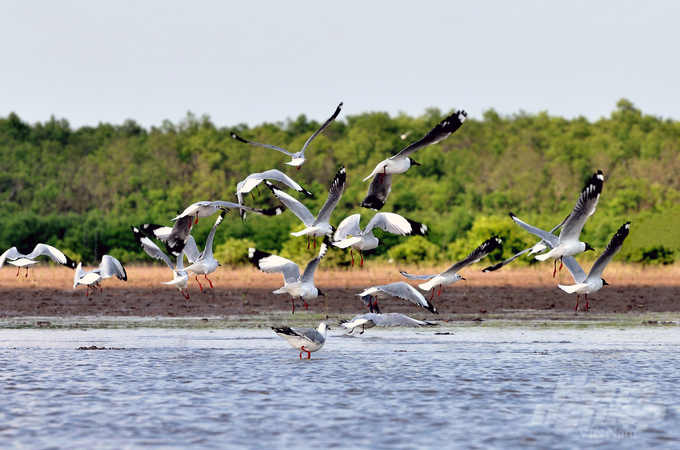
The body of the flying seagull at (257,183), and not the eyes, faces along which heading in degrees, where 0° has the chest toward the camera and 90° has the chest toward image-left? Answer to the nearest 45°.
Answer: approximately 225°

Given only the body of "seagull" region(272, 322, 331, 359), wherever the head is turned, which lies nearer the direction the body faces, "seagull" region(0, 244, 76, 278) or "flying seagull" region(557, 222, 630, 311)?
the flying seagull

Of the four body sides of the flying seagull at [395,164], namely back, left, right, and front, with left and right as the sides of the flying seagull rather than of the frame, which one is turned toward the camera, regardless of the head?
right

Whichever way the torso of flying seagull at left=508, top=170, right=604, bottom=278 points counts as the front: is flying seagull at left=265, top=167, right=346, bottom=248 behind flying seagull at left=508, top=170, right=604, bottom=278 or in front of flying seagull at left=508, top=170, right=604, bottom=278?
behind

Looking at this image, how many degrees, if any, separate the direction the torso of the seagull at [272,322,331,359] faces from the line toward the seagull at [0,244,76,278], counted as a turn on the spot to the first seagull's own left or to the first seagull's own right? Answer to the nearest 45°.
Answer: approximately 135° to the first seagull's own left

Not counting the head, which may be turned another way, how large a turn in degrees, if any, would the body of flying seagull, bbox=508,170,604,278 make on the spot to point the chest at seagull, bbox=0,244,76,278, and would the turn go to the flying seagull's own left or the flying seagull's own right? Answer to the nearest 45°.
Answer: approximately 180°

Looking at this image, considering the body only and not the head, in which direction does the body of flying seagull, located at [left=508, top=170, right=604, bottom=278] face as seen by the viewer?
to the viewer's right
